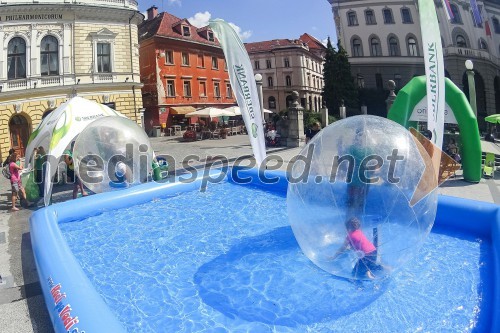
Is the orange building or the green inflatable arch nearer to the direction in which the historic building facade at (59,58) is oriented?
the green inflatable arch

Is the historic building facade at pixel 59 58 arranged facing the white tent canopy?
yes

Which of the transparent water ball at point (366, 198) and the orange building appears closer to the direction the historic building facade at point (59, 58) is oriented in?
the transparent water ball

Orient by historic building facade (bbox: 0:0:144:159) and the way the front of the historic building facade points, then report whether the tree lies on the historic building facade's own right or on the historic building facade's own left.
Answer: on the historic building facade's own left

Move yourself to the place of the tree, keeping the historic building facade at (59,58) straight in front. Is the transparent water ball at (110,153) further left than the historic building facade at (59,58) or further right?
left

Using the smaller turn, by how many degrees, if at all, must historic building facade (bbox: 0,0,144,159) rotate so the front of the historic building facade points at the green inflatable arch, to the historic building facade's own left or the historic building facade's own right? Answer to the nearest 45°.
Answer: approximately 45° to the historic building facade's own left

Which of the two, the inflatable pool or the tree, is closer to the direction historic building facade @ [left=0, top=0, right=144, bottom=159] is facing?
the inflatable pool

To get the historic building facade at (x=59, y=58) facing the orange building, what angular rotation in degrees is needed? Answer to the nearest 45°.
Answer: approximately 135° to its left

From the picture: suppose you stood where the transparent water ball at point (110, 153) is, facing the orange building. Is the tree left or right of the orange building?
right

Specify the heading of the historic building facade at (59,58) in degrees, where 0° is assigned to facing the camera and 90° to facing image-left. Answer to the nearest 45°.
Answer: approximately 0°

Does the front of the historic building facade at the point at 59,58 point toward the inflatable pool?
yes

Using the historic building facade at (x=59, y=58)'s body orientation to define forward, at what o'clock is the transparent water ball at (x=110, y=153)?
The transparent water ball is roughly at 12 o'clock from the historic building facade.
